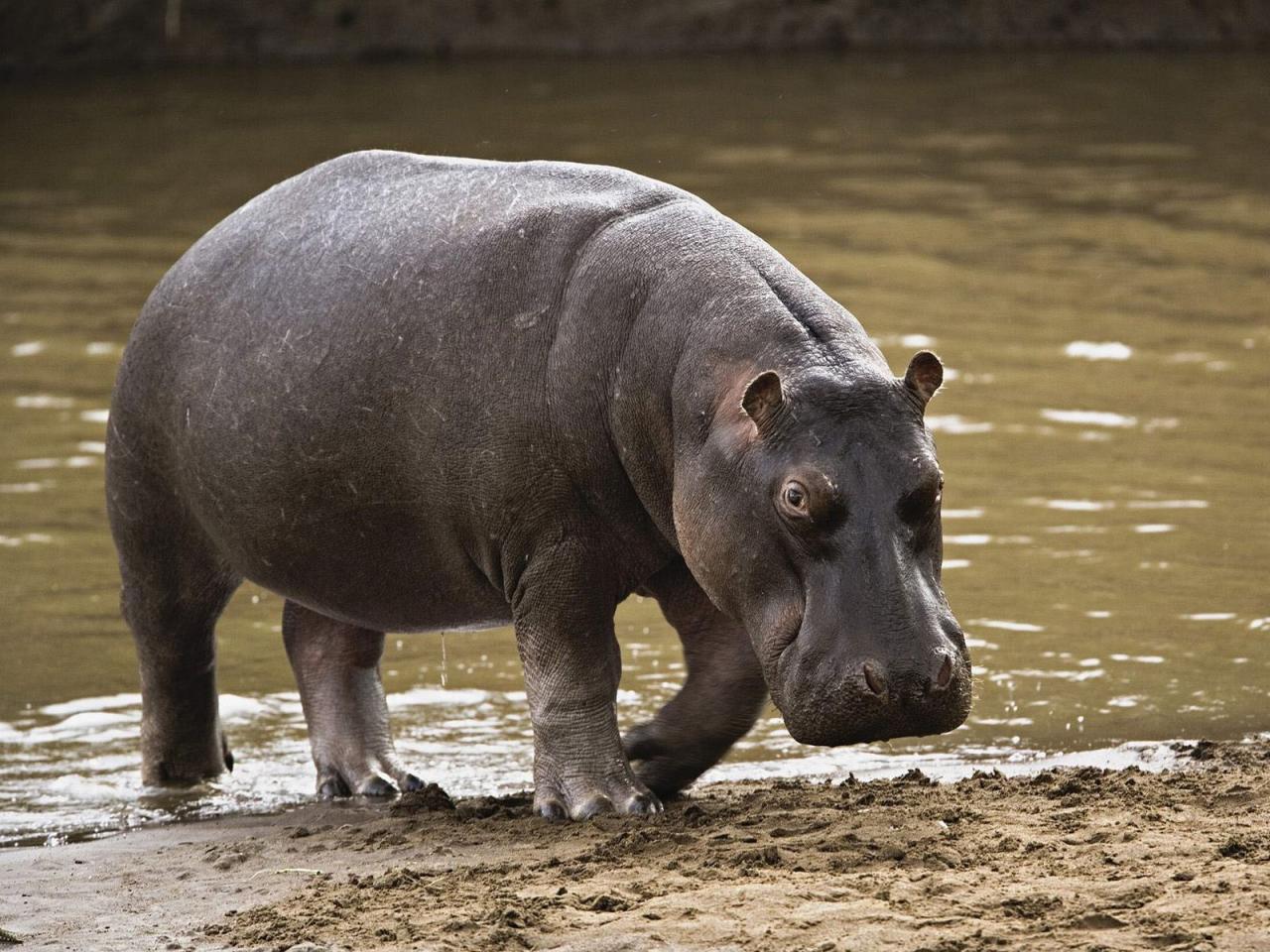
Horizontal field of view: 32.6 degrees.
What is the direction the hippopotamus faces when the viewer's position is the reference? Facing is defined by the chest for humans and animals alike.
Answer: facing the viewer and to the right of the viewer
